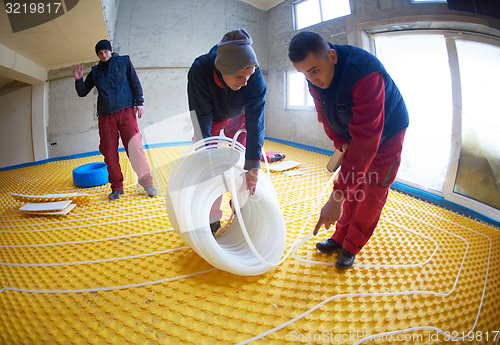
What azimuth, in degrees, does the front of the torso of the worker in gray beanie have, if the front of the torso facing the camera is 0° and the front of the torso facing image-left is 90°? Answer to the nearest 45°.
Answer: approximately 0°

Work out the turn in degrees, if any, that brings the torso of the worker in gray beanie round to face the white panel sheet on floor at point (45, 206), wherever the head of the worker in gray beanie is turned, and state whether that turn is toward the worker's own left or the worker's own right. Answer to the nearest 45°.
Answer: approximately 135° to the worker's own right

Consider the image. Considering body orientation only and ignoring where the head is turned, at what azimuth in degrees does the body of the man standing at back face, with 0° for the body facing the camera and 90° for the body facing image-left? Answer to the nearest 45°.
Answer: approximately 0°

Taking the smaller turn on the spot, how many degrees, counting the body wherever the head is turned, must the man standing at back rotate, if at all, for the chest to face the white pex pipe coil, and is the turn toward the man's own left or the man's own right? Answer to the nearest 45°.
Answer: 0° — they already face it

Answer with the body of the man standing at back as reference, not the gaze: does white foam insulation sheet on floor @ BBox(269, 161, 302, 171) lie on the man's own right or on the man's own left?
on the man's own left

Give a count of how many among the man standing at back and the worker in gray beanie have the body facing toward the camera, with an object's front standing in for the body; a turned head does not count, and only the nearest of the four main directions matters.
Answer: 2

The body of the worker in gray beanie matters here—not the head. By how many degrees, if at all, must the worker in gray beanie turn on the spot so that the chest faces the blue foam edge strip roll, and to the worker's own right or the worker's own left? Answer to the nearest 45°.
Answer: approximately 135° to the worker's own right
